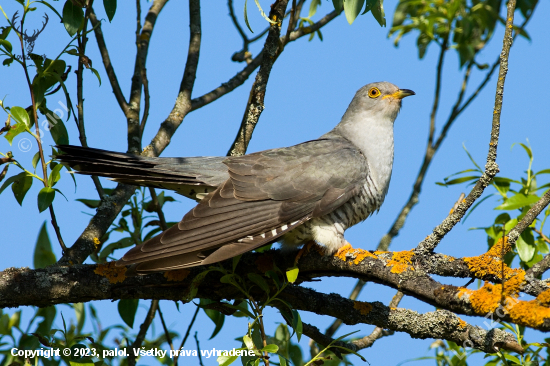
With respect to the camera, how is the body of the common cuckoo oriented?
to the viewer's right
